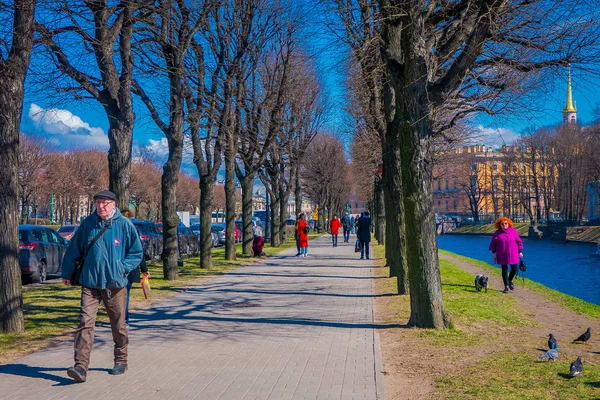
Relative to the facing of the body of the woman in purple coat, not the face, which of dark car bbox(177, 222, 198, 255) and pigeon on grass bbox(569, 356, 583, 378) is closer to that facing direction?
the pigeon on grass

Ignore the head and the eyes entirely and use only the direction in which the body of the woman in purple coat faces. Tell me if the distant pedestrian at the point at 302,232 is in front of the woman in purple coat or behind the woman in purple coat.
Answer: behind

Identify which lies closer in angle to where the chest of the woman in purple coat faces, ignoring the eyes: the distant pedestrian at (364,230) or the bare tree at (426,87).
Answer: the bare tree

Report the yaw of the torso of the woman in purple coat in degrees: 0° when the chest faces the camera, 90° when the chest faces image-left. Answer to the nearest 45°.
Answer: approximately 0°

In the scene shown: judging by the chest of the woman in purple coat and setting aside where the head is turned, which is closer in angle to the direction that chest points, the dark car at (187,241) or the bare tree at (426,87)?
the bare tree

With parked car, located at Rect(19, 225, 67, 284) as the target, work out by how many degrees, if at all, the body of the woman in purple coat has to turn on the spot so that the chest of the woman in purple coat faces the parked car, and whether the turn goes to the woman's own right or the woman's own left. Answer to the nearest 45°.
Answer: approximately 90° to the woman's own right

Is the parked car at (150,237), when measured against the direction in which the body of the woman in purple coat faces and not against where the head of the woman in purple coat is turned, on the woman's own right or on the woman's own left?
on the woman's own right

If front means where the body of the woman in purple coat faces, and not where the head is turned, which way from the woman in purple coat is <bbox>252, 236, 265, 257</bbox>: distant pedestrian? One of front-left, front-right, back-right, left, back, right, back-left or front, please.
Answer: back-right

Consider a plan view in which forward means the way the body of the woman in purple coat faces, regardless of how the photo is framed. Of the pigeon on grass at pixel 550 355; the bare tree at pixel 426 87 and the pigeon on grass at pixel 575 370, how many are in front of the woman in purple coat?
3

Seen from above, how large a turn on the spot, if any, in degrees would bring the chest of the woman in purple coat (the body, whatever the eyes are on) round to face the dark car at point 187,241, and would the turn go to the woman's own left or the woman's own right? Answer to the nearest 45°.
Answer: approximately 135° to the woman's own right

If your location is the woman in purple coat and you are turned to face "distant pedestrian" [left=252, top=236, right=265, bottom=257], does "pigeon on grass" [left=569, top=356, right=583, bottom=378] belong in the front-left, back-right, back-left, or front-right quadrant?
back-left

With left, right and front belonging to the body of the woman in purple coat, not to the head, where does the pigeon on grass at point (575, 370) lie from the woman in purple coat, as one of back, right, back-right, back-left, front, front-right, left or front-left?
front
